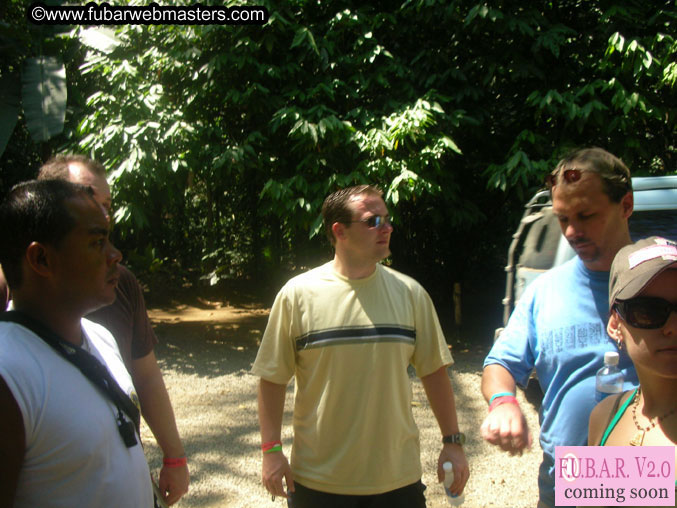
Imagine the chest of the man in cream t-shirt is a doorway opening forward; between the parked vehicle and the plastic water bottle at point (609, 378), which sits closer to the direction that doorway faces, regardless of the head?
the plastic water bottle

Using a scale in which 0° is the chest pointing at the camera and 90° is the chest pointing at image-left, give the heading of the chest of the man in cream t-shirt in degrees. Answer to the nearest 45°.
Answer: approximately 0°

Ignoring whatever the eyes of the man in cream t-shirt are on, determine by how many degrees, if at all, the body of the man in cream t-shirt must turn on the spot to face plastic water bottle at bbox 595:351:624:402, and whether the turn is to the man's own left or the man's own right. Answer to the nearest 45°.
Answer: approximately 45° to the man's own left

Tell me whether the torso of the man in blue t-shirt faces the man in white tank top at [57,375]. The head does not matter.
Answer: yes

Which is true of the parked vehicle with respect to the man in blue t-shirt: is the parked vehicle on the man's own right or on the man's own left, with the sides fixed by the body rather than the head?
on the man's own right

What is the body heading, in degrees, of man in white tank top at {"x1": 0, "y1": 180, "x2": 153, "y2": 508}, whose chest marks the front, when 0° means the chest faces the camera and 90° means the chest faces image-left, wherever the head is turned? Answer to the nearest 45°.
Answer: approximately 270°

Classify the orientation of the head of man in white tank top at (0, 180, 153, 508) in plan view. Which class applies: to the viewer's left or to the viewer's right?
to the viewer's right
